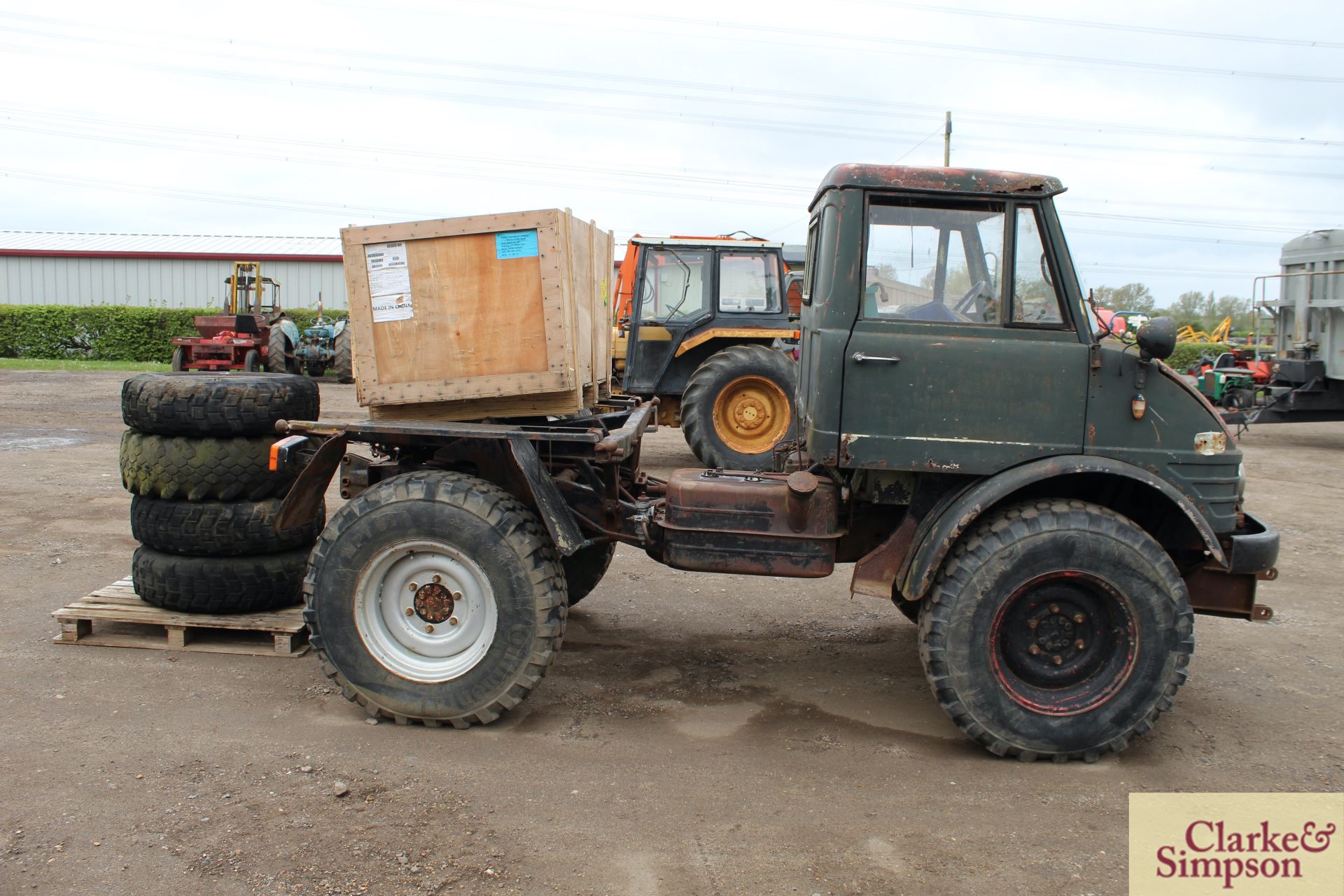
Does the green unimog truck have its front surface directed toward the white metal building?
no

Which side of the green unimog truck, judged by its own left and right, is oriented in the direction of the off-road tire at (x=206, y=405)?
back

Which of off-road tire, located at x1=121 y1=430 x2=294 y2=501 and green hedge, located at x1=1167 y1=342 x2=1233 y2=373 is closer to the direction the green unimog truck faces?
the green hedge

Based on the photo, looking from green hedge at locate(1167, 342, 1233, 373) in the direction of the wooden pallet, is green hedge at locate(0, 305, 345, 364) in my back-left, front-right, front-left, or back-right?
front-right

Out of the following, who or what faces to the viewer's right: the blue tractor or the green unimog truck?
the green unimog truck

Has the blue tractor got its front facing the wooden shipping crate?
no

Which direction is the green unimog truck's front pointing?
to the viewer's right

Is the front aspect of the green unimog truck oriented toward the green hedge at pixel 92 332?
no

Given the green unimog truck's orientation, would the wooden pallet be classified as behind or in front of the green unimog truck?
behind

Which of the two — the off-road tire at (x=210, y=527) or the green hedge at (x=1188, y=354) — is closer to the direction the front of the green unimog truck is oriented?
the green hedge

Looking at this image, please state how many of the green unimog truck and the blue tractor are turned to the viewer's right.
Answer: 1
